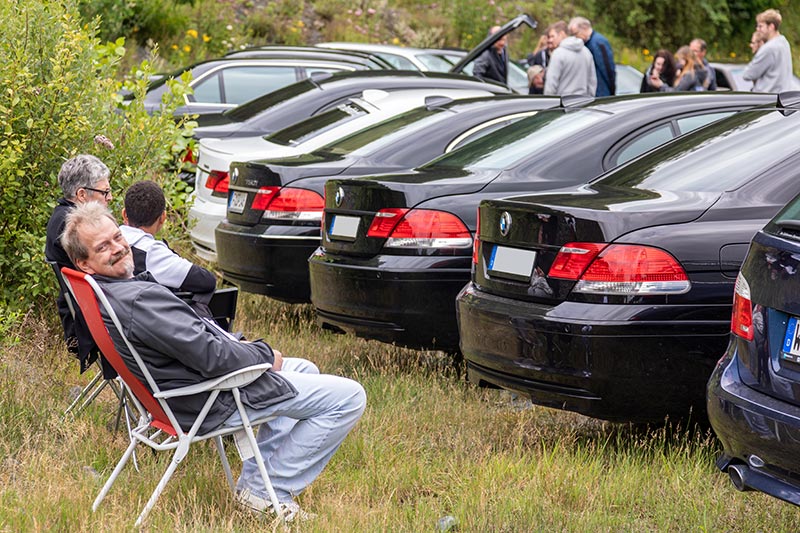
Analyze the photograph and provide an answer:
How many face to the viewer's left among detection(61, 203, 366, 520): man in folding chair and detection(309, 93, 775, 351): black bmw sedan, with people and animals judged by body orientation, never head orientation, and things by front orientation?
0

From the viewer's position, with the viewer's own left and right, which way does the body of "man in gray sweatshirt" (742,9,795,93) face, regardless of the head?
facing to the left of the viewer

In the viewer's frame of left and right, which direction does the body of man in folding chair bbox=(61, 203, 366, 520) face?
facing to the right of the viewer

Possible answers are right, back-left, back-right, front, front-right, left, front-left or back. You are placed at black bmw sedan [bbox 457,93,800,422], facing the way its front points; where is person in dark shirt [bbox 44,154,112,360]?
back-left

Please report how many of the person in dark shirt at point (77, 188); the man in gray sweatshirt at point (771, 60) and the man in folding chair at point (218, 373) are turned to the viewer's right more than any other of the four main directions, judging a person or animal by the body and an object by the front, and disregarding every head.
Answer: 2

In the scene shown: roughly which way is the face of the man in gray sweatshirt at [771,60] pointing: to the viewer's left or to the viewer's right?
to the viewer's left

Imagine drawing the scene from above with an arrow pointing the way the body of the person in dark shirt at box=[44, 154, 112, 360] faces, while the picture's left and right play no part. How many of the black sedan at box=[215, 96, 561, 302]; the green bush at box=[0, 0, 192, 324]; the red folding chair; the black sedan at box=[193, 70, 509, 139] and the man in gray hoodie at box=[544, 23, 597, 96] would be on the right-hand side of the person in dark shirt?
1

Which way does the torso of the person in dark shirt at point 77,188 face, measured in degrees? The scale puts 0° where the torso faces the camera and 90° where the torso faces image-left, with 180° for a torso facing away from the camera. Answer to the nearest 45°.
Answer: approximately 270°

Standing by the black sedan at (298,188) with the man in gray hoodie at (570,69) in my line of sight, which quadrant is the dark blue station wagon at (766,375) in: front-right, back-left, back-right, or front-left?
back-right

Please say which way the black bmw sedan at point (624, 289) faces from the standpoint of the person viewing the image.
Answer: facing away from the viewer and to the right of the viewer

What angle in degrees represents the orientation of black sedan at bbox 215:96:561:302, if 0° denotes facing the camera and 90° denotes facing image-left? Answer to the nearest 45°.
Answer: approximately 225°

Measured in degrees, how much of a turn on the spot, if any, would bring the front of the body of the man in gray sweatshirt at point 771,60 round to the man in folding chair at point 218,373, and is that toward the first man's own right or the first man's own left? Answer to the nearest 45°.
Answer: approximately 90° to the first man's own left

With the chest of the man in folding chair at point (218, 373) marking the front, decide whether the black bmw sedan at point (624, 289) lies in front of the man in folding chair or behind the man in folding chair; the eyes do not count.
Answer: in front

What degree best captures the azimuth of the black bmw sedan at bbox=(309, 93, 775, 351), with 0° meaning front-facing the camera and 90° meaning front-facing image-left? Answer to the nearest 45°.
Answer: approximately 225°
